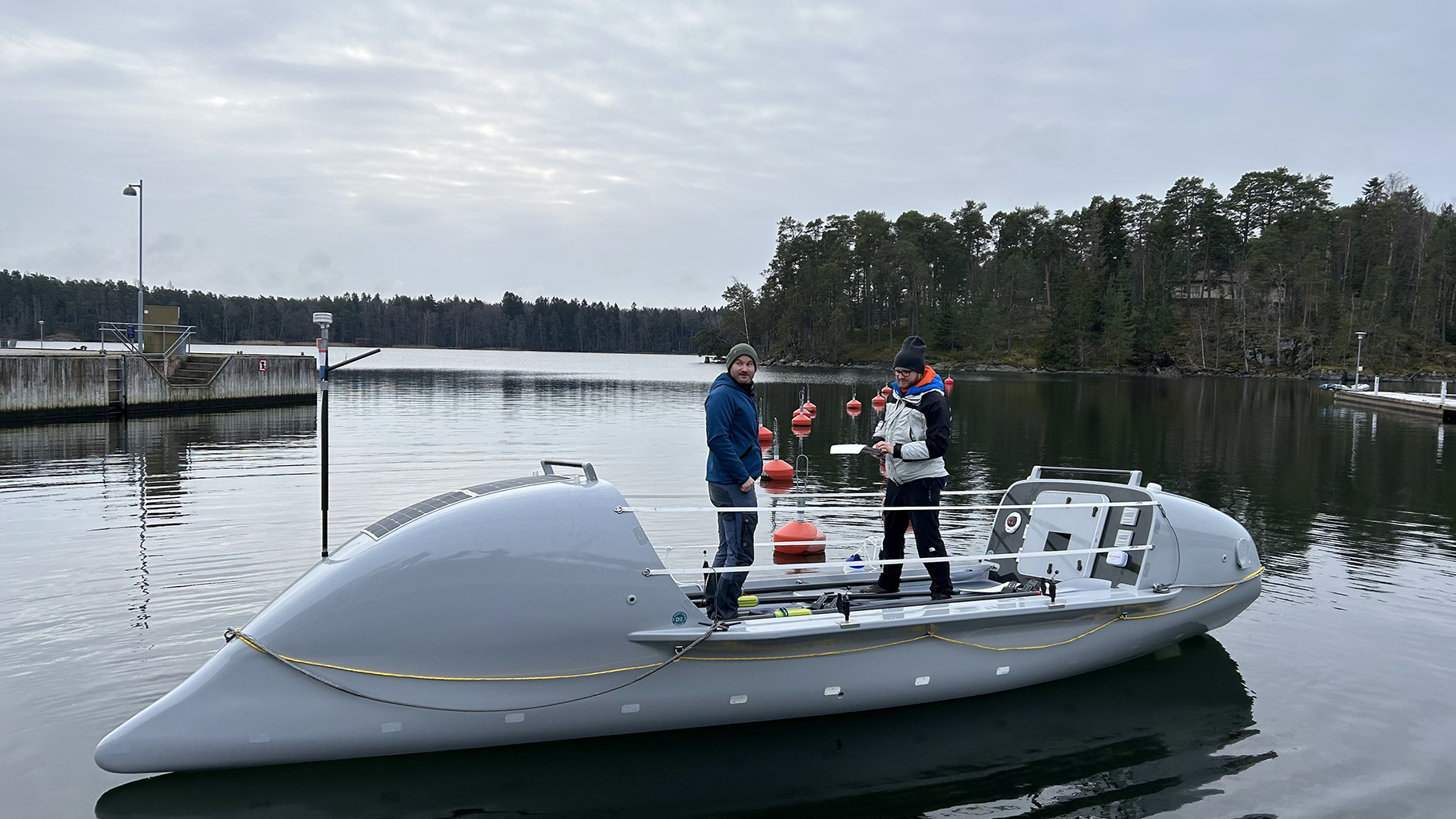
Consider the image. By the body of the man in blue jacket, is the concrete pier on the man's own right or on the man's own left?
on the man's own left

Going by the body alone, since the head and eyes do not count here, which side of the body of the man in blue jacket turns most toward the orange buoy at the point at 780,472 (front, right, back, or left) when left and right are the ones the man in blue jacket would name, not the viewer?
left

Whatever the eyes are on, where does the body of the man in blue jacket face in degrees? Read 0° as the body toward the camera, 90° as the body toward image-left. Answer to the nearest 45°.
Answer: approximately 270°

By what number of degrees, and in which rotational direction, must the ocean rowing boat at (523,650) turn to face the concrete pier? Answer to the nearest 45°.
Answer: approximately 90° to its right

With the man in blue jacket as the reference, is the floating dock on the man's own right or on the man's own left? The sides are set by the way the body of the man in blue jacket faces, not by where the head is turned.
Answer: on the man's own left

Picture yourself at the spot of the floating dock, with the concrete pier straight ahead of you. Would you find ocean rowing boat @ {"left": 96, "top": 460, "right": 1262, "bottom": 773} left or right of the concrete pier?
left

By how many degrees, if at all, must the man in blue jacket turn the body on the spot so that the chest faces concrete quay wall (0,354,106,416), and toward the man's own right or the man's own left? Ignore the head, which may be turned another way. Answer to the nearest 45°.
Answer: approximately 135° to the man's own left
